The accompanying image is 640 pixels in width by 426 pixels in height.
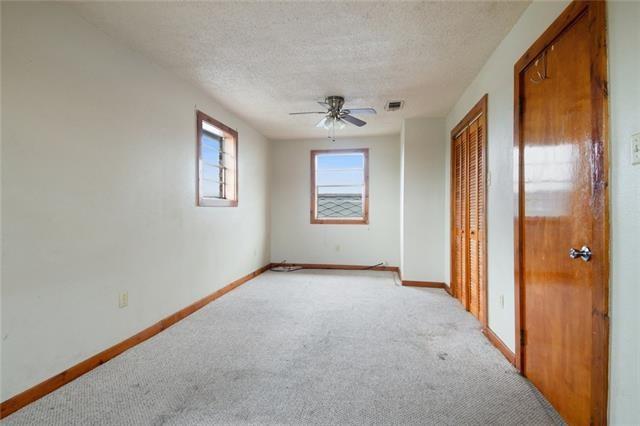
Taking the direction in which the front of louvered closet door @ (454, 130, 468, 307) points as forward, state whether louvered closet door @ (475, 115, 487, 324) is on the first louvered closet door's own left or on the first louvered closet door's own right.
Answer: on the first louvered closet door's own left

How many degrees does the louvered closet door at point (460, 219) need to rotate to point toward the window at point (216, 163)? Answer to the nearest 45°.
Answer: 0° — it already faces it

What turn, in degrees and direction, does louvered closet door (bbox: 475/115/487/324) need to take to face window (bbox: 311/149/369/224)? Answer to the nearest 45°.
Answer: approximately 45° to its right

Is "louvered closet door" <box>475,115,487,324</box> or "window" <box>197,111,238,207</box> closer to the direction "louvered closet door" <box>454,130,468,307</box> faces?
the window

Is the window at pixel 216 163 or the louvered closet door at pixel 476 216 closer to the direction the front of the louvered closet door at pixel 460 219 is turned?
the window

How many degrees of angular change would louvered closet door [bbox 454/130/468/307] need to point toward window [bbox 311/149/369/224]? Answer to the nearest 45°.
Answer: approximately 45° to its right

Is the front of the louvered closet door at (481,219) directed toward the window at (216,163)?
yes

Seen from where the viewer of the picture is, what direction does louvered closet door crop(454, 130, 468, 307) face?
facing to the left of the viewer

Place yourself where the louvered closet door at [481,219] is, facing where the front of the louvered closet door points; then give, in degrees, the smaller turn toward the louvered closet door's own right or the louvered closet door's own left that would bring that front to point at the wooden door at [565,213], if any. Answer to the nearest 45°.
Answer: approximately 90° to the louvered closet door's own left

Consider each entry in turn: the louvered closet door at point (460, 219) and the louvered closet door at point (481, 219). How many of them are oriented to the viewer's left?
2

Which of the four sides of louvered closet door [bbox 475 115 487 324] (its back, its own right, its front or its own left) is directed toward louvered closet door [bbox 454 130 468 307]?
right

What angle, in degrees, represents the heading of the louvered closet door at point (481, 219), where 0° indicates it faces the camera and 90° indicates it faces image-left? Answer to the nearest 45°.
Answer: approximately 90°

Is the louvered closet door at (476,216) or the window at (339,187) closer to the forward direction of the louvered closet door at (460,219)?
the window

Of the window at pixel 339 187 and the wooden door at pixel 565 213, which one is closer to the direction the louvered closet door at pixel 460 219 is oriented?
the window
